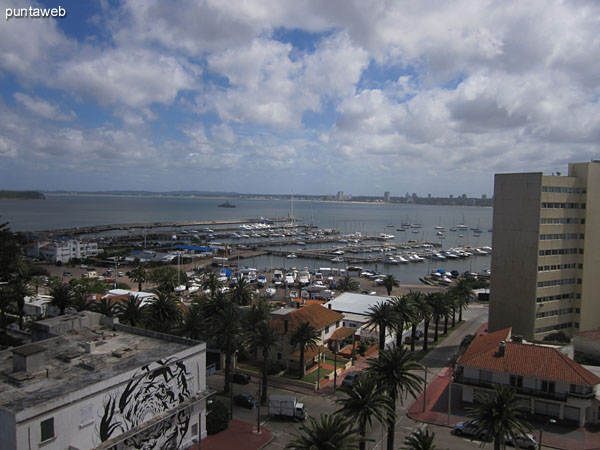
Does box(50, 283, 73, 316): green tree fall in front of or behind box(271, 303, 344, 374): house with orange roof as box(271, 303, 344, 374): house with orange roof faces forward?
behind

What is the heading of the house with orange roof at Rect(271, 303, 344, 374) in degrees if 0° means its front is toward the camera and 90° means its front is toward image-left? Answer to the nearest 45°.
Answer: approximately 315°

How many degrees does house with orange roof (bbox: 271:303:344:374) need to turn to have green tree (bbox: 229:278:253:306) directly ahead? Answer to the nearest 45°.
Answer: approximately 180°

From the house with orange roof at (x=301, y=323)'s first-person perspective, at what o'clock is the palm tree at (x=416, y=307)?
The palm tree is roughly at 10 o'clock from the house with orange roof.

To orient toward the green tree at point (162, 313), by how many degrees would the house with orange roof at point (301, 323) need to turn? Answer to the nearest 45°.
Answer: approximately 135° to its right

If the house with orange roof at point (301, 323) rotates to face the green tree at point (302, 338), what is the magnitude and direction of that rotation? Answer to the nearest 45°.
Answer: approximately 45° to its right

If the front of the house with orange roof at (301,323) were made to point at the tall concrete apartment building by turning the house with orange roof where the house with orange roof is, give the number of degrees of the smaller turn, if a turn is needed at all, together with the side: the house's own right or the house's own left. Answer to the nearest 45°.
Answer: approximately 45° to the house's own left

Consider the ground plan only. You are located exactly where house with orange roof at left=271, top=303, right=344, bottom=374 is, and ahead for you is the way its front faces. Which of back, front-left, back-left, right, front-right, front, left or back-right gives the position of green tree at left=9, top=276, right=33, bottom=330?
back-right

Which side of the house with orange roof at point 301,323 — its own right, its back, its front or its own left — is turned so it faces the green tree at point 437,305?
left

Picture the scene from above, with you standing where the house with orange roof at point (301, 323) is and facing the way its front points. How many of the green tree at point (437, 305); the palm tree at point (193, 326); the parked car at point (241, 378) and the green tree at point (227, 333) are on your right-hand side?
3

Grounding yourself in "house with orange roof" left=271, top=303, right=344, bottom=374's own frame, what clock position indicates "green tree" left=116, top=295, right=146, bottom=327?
The green tree is roughly at 4 o'clock from the house with orange roof.

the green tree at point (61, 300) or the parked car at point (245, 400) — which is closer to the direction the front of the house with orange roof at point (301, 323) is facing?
the parked car

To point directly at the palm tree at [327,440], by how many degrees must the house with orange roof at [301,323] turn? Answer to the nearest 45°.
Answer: approximately 45° to its right

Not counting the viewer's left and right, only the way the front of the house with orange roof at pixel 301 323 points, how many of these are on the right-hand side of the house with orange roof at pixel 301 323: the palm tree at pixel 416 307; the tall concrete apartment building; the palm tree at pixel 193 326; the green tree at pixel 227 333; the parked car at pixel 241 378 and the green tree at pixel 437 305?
3

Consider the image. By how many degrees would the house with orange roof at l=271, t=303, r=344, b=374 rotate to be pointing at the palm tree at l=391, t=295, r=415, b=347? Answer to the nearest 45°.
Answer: approximately 45° to its left
